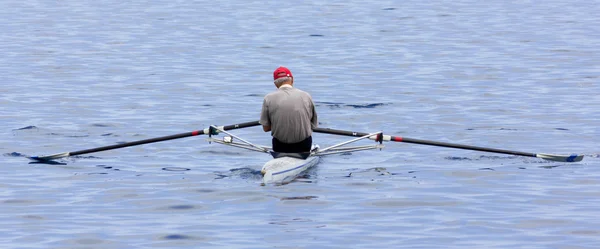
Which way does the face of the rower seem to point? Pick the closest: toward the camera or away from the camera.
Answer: away from the camera

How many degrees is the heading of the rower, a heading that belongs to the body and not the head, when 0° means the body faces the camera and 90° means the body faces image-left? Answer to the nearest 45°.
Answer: approximately 180°
